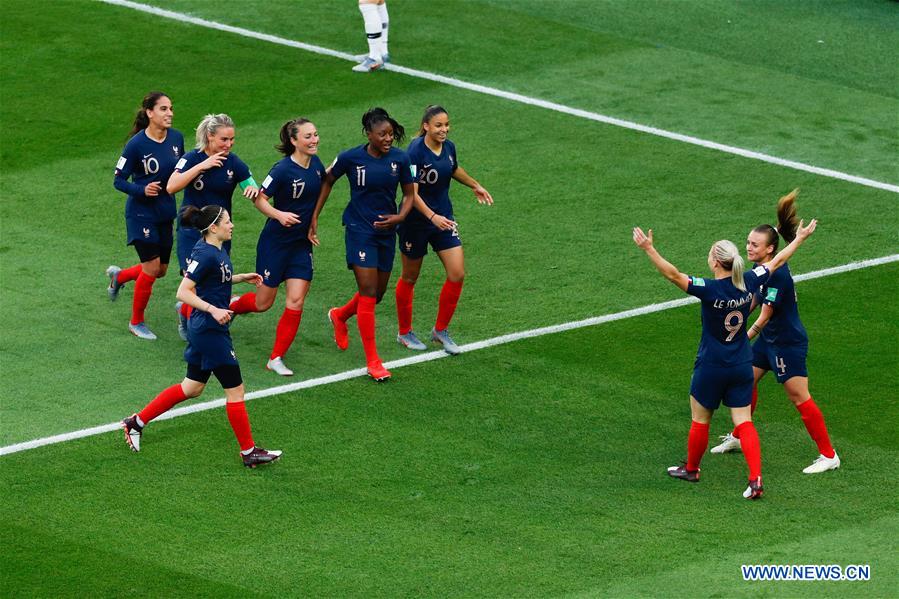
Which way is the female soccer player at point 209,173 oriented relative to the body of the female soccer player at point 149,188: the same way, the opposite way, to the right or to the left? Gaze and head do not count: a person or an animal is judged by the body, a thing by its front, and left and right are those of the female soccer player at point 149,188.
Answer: the same way

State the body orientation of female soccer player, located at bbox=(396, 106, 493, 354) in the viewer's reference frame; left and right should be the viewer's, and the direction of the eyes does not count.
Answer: facing the viewer and to the right of the viewer

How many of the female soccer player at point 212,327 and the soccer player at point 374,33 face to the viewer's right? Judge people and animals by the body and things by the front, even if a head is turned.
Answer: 1

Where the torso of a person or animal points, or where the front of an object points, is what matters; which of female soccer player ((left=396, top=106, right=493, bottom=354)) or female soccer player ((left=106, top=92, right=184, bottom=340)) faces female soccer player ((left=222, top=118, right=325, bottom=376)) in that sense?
female soccer player ((left=106, top=92, right=184, bottom=340))

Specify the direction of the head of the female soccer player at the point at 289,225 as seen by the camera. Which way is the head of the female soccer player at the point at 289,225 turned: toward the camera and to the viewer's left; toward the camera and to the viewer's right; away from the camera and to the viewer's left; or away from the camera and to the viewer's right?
toward the camera and to the viewer's right

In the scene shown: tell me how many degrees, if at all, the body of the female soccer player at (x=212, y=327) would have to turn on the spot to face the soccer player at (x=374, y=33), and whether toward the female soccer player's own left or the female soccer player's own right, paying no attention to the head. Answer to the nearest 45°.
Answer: approximately 90° to the female soccer player's own left

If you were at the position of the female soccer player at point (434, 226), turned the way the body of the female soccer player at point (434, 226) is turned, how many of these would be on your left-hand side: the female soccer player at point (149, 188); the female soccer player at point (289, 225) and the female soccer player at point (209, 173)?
0

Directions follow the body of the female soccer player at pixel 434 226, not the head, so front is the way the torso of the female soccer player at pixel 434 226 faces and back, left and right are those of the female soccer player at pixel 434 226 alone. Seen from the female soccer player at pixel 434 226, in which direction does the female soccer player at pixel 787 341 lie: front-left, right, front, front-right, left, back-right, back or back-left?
front

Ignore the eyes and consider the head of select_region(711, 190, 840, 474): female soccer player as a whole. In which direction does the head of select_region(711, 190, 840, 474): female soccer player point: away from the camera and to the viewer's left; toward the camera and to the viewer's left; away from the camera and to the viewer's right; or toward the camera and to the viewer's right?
toward the camera and to the viewer's left

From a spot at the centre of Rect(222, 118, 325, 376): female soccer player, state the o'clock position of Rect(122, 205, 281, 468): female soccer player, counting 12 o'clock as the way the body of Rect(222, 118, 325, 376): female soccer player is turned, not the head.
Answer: Rect(122, 205, 281, 468): female soccer player is roughly at 2 o'clock from Rect(222, 118, 325, 376): female soccer player.

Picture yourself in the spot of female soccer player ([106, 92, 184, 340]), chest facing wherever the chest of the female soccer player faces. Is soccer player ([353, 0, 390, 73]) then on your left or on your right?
on your left

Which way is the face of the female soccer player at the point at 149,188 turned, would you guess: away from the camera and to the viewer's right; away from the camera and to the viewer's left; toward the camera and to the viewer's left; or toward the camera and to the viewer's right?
toward the camera and to the viewer's right

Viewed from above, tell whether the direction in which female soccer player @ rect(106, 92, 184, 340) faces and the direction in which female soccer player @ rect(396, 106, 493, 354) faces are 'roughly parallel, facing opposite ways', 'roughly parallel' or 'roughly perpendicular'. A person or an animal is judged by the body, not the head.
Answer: roughly parallel

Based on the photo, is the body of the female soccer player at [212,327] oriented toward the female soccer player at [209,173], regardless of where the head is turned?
no
